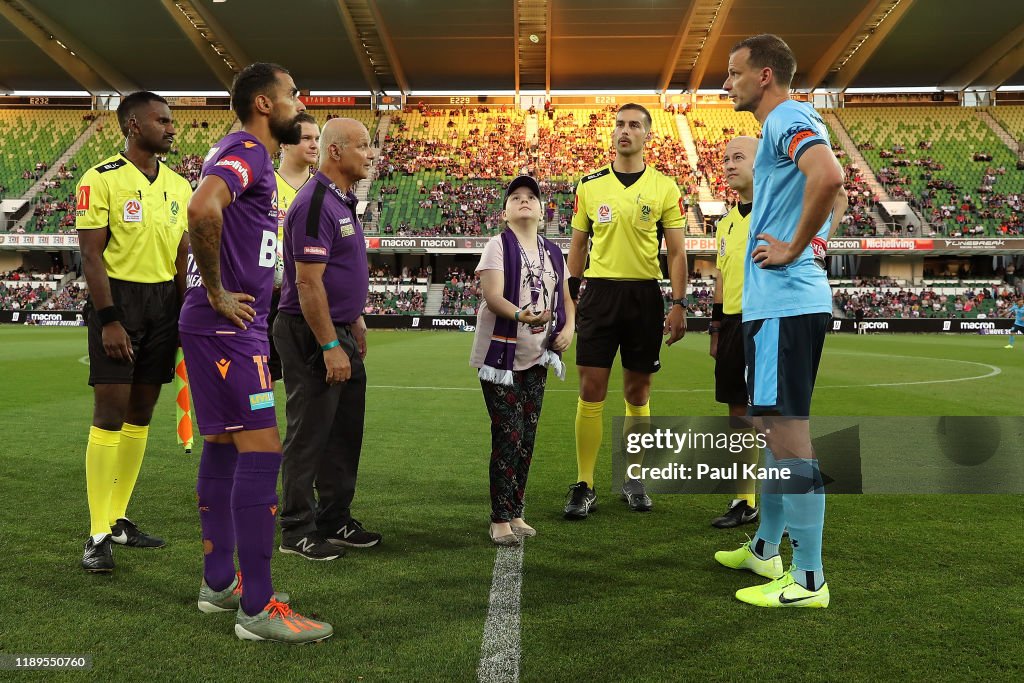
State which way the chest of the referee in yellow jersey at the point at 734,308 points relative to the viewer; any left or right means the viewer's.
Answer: facing the viewer and to the left of the viewer

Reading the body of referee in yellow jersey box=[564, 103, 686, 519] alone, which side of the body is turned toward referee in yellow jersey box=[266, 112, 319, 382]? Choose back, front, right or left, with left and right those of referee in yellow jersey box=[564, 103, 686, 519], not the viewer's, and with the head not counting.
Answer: right

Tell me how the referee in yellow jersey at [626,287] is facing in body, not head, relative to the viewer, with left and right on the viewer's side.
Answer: facing the viewer

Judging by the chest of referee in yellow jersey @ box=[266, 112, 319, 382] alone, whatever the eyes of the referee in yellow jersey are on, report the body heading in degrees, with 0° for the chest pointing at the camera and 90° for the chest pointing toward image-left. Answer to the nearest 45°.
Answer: approximately 315°

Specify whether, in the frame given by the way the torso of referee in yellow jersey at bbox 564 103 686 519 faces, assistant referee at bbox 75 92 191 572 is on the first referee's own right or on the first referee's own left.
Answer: on the first referee's own right

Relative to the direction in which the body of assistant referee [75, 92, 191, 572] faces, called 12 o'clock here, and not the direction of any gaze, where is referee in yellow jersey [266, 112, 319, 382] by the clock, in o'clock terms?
The referee in yellow jersey is roughly at 9 o'clock from the assistant referee.

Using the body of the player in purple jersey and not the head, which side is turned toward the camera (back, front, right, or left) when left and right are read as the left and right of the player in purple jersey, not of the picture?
right

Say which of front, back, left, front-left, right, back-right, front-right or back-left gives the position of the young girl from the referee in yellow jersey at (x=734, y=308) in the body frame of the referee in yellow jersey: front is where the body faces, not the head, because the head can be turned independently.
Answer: front

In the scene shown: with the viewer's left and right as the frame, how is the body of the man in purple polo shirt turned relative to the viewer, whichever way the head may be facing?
facing to the right of the viewer

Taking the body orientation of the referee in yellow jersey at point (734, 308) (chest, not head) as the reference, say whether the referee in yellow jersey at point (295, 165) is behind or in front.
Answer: in front

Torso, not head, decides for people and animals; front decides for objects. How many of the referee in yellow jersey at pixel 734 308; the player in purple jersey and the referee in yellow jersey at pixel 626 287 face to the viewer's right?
1
